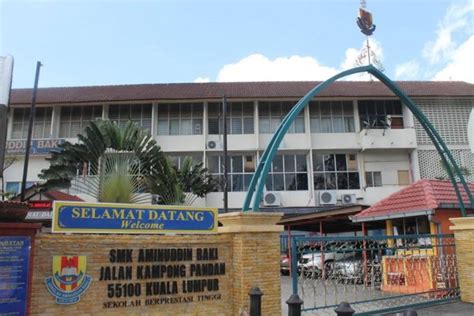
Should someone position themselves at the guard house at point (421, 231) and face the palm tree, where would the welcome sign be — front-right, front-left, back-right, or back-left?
front-left

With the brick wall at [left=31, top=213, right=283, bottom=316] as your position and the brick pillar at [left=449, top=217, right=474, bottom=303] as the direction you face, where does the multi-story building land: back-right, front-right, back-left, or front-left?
front-left

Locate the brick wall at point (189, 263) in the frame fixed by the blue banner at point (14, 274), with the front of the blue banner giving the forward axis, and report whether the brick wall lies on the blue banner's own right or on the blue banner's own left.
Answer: on the blue banner's own left

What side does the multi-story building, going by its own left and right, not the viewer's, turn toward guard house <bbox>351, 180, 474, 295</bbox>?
front

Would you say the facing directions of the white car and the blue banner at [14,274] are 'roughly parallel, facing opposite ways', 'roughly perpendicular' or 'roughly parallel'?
roughly perpendicular

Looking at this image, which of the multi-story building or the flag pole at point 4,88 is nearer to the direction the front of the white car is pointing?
the flag pole

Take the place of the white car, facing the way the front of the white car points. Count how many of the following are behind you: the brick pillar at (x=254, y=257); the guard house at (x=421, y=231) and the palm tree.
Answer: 1

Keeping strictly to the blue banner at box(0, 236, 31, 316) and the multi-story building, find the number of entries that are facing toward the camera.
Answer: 2

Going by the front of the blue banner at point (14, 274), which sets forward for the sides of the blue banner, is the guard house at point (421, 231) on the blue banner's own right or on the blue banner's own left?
on the blue banner's own left

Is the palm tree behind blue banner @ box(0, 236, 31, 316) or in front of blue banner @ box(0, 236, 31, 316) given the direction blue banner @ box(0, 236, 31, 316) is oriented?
behind

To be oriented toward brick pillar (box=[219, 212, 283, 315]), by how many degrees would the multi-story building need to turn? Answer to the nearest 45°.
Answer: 0° — it already faces it

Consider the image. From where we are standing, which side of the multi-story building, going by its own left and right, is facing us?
front

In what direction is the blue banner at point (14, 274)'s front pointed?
toward the camera

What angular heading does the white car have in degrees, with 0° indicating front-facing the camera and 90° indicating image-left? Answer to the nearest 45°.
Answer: approximately 45°

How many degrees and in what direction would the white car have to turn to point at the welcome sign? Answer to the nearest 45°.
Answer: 0° — it already faces it

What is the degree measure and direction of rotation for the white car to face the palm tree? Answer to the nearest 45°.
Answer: approximately 45° to its right

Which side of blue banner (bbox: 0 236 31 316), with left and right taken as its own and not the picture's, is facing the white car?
left
